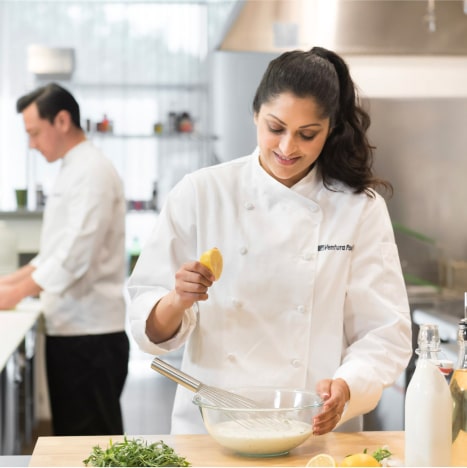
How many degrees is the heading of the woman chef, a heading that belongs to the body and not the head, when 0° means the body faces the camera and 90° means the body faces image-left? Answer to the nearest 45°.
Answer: approximately 0°

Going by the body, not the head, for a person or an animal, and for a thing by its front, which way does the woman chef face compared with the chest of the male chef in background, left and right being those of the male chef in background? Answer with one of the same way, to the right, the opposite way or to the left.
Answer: to the left

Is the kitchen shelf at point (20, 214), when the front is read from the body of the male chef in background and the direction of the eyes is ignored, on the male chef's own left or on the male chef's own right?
on the male chef's own right

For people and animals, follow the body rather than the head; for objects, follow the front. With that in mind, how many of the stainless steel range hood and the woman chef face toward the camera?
2

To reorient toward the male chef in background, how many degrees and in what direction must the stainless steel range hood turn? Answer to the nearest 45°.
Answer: approximately 90° to its right

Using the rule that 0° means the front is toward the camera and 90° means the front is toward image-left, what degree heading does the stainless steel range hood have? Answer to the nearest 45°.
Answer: approximately 0°

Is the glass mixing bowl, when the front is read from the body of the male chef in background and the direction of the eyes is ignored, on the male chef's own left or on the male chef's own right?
on the male chef's own left

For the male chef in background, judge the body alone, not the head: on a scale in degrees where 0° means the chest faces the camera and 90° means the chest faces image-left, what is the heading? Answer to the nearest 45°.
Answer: approximately 90°

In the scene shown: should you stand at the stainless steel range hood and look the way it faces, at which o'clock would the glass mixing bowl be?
The glass mixing bowl is roughly at 12 o'clock from the stainless steel range hood.

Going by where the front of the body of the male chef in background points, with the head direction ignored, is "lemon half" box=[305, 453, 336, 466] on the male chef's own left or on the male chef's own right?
on the male chef's own left

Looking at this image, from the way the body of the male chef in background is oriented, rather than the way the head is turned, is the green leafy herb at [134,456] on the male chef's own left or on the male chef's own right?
on the male chef's own left

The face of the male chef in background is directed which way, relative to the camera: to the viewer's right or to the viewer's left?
to the viewer's left
